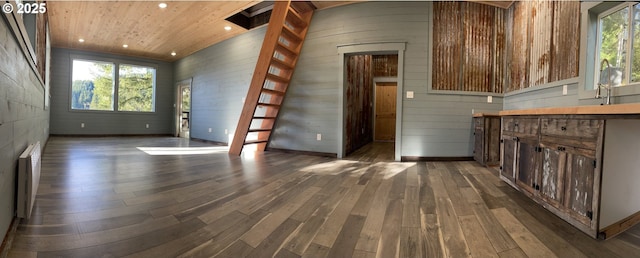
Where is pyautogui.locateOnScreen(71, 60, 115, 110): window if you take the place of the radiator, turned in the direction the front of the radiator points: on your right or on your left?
on your left

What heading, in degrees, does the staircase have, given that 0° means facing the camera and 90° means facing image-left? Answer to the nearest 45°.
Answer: approximately 135°

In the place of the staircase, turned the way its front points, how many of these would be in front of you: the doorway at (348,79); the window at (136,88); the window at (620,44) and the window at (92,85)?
2

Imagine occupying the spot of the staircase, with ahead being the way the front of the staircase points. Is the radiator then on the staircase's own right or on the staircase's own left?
on the staircase's own left

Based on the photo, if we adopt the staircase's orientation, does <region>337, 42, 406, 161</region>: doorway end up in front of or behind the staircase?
behind

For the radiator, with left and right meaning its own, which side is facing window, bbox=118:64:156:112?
left

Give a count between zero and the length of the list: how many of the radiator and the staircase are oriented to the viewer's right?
1

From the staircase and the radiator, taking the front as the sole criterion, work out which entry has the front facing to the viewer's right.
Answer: the radiator

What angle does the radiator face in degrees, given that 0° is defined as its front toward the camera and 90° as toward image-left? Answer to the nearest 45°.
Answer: approximately 270°

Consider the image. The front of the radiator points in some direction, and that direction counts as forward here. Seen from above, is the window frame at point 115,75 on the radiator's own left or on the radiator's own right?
on the radiator's own left

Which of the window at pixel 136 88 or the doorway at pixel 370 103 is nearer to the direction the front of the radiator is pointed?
the doorway
